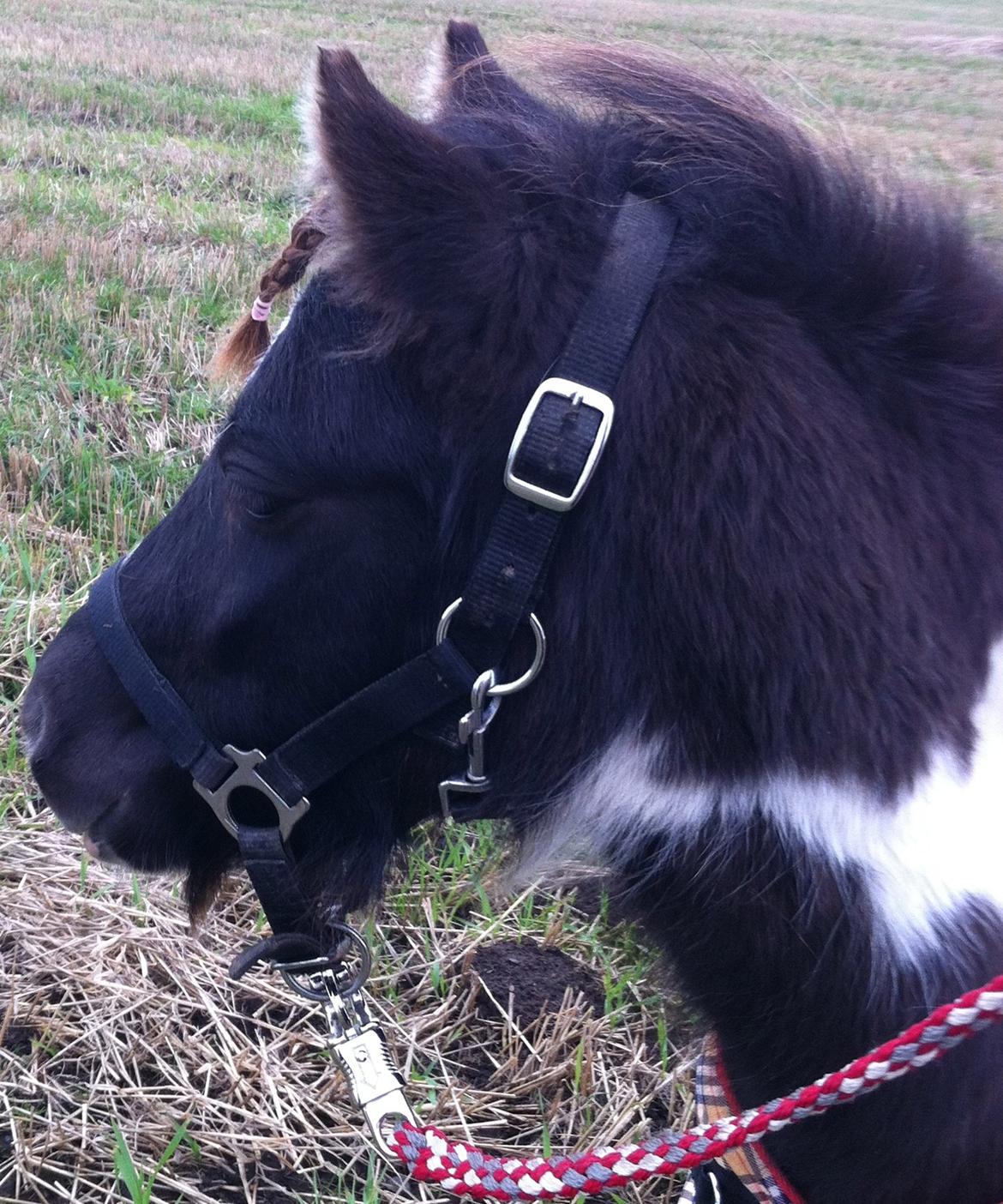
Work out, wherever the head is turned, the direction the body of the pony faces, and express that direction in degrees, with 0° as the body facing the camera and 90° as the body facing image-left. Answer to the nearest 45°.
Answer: approximately 90°
